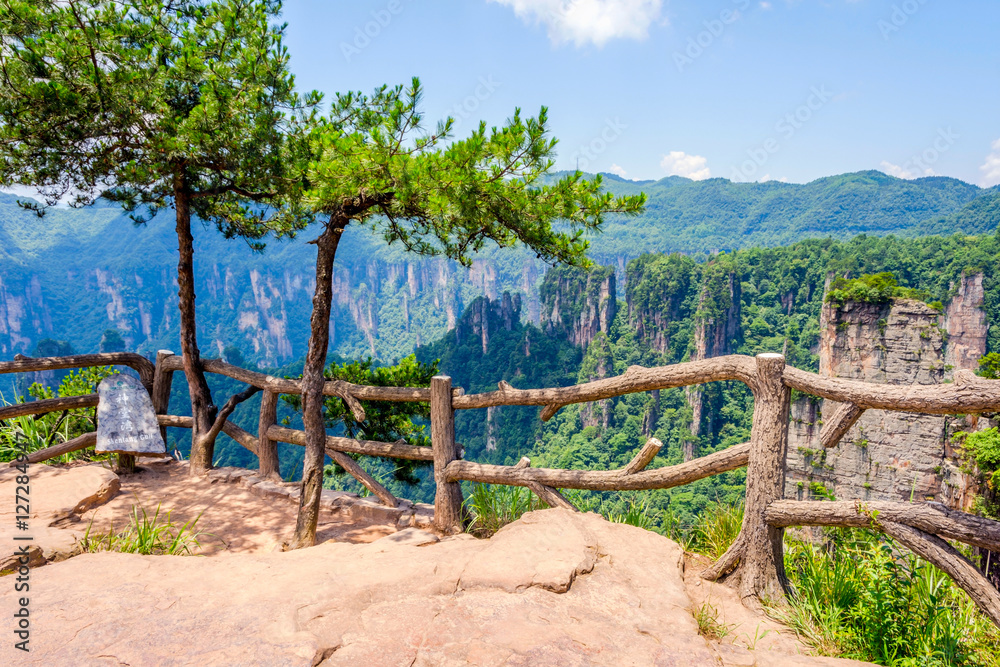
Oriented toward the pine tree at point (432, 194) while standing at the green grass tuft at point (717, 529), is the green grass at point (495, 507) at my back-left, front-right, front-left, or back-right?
front-right

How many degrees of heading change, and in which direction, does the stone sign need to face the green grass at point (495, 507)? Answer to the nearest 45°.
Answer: approximately 45° to its left

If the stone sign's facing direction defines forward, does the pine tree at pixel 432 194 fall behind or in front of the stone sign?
in front

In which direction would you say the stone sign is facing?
toward the camera

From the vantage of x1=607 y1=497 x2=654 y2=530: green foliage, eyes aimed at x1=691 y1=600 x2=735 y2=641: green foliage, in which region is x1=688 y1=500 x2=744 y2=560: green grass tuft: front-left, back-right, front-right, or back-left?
front-left

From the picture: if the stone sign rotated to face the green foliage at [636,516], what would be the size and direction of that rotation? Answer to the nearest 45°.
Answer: approximately 45° to its left

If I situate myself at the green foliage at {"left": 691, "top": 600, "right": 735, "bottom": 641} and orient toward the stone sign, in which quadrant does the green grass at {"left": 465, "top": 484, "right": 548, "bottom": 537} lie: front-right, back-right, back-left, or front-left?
front-right

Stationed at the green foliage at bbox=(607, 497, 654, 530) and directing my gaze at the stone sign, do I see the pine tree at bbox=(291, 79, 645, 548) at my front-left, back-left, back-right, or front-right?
front-left

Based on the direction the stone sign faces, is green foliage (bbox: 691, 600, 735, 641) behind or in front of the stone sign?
in front

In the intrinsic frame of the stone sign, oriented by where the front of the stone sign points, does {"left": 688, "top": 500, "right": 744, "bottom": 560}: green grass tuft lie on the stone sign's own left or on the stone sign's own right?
on the stone sign's own left
